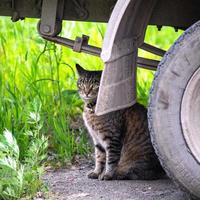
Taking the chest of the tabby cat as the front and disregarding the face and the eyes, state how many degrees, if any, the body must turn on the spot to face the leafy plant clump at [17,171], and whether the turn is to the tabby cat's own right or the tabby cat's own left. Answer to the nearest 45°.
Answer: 0° — it already faces it

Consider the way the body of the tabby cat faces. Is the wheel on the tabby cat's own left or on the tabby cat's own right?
on the tabby cat's own left

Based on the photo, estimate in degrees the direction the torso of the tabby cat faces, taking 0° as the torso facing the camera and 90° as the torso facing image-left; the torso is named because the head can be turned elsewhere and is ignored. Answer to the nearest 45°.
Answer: approximately 45°
